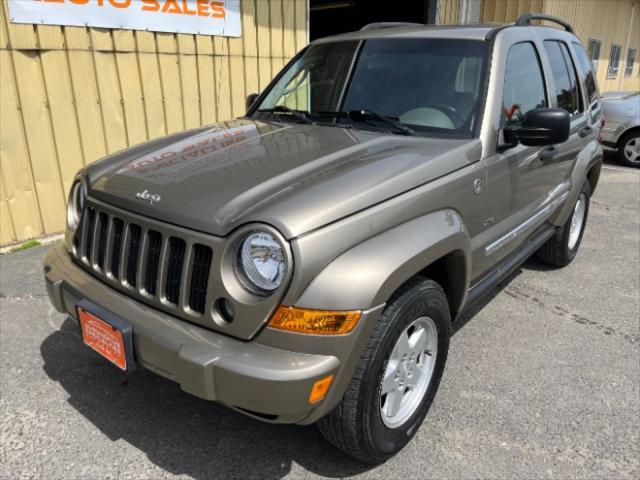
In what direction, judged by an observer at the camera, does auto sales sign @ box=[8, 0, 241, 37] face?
facing the viewer and to the right of the viewer

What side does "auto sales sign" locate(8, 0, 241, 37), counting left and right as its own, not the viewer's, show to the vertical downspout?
left

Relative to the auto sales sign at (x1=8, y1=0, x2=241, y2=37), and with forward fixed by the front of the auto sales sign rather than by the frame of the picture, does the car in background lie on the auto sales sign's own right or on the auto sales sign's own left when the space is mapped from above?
on the auto sales sign's own left
